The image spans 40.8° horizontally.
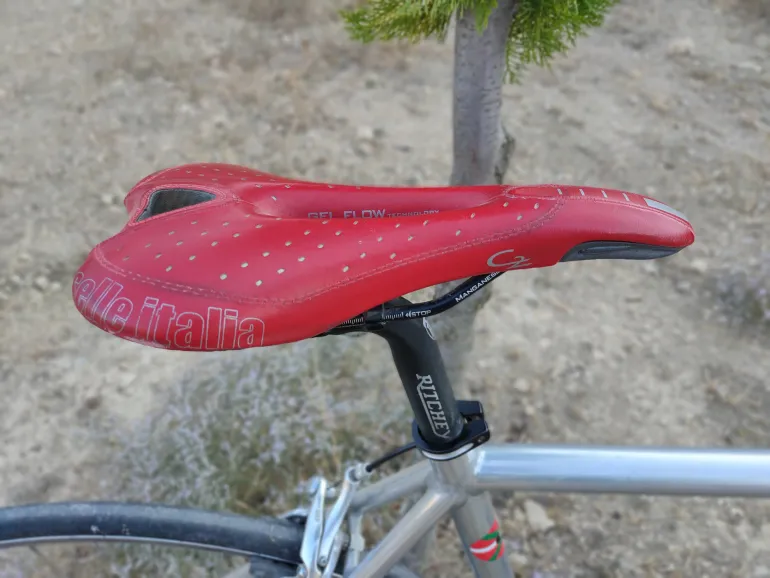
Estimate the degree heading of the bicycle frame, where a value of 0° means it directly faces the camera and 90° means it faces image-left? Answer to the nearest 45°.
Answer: approximately 270°
